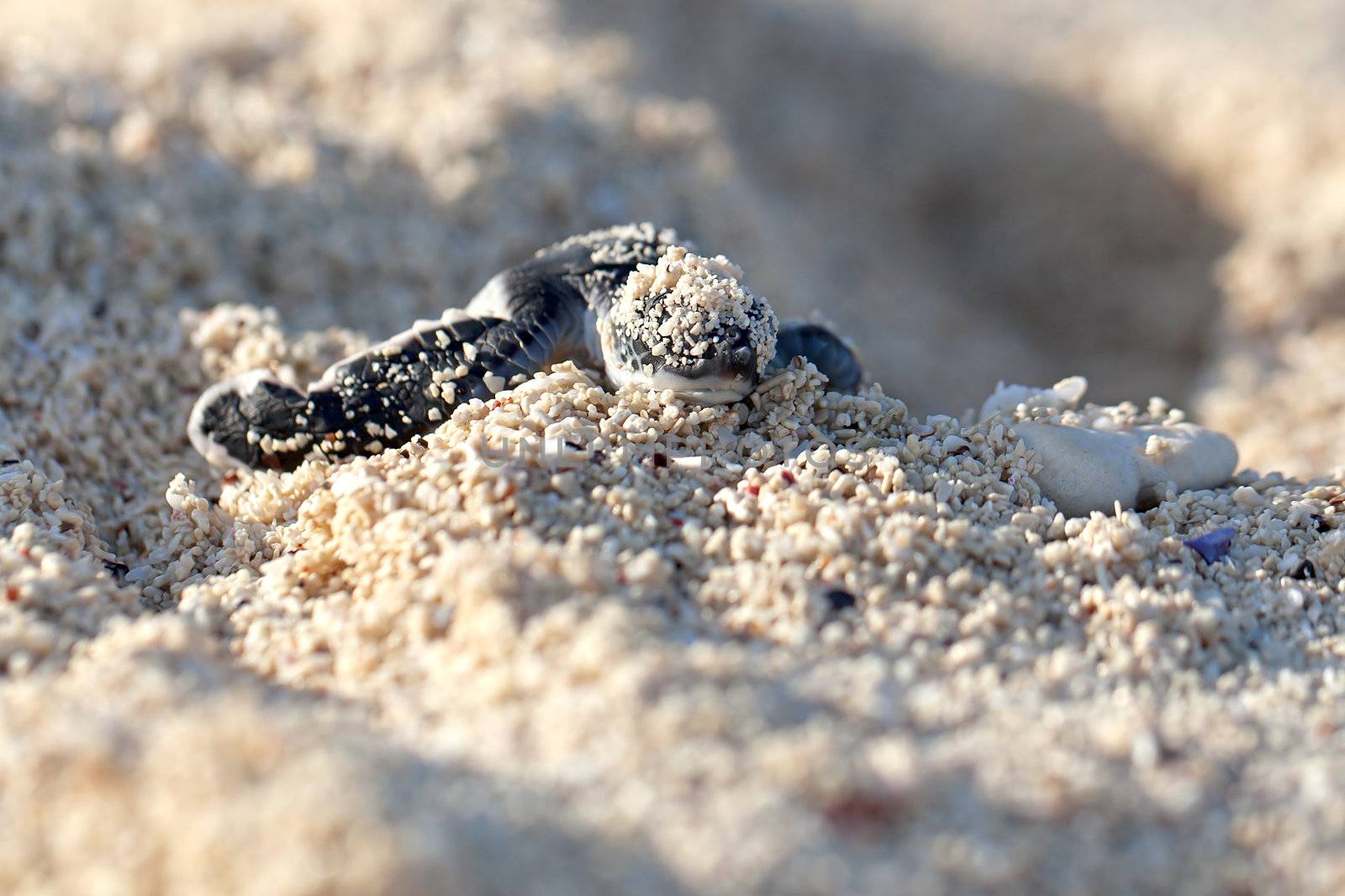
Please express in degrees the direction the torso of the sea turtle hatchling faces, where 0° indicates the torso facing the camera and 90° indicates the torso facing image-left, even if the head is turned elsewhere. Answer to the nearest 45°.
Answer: approximately 315°

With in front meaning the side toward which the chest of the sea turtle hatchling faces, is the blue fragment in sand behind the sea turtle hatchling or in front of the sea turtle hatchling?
in front
